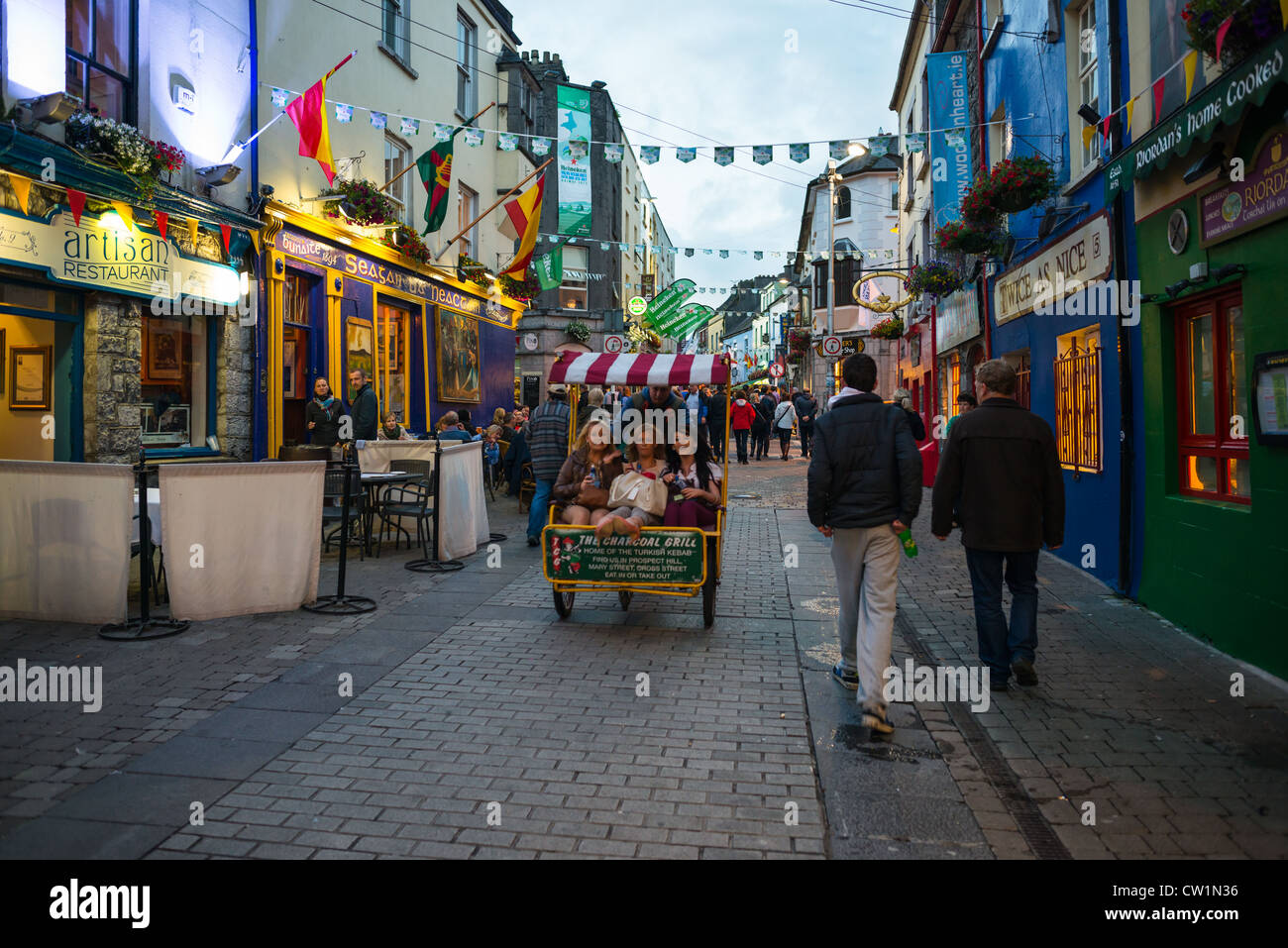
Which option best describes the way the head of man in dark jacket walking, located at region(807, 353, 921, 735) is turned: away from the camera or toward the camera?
away from the camera

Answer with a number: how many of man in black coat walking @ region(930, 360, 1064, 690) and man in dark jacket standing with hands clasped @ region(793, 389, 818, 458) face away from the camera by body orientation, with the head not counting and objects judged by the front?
2

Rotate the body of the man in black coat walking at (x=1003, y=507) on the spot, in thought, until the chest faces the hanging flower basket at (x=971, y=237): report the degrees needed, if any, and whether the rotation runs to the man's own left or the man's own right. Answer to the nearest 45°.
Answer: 0° — they already face it

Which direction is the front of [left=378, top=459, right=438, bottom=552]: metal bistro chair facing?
to the viewer's left

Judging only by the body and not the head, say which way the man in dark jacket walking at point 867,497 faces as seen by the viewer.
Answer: away from the camera

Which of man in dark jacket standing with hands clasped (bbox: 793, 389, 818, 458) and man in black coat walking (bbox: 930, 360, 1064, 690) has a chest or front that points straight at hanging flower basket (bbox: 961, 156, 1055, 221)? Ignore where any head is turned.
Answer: the man in black coat walking

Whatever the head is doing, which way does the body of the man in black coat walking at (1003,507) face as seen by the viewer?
away from the camera

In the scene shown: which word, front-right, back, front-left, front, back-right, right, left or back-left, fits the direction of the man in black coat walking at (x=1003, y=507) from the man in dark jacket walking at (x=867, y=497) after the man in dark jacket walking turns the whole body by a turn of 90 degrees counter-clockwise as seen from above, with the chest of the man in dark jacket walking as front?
back-right

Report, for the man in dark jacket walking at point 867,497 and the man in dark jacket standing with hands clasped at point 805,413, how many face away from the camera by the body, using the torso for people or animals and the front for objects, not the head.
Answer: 2

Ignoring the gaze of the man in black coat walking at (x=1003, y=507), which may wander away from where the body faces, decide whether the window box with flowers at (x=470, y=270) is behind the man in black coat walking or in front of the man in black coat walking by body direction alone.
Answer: in front

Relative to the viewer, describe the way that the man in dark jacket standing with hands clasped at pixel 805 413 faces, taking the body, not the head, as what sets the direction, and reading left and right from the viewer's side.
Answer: facing away from the viewer
